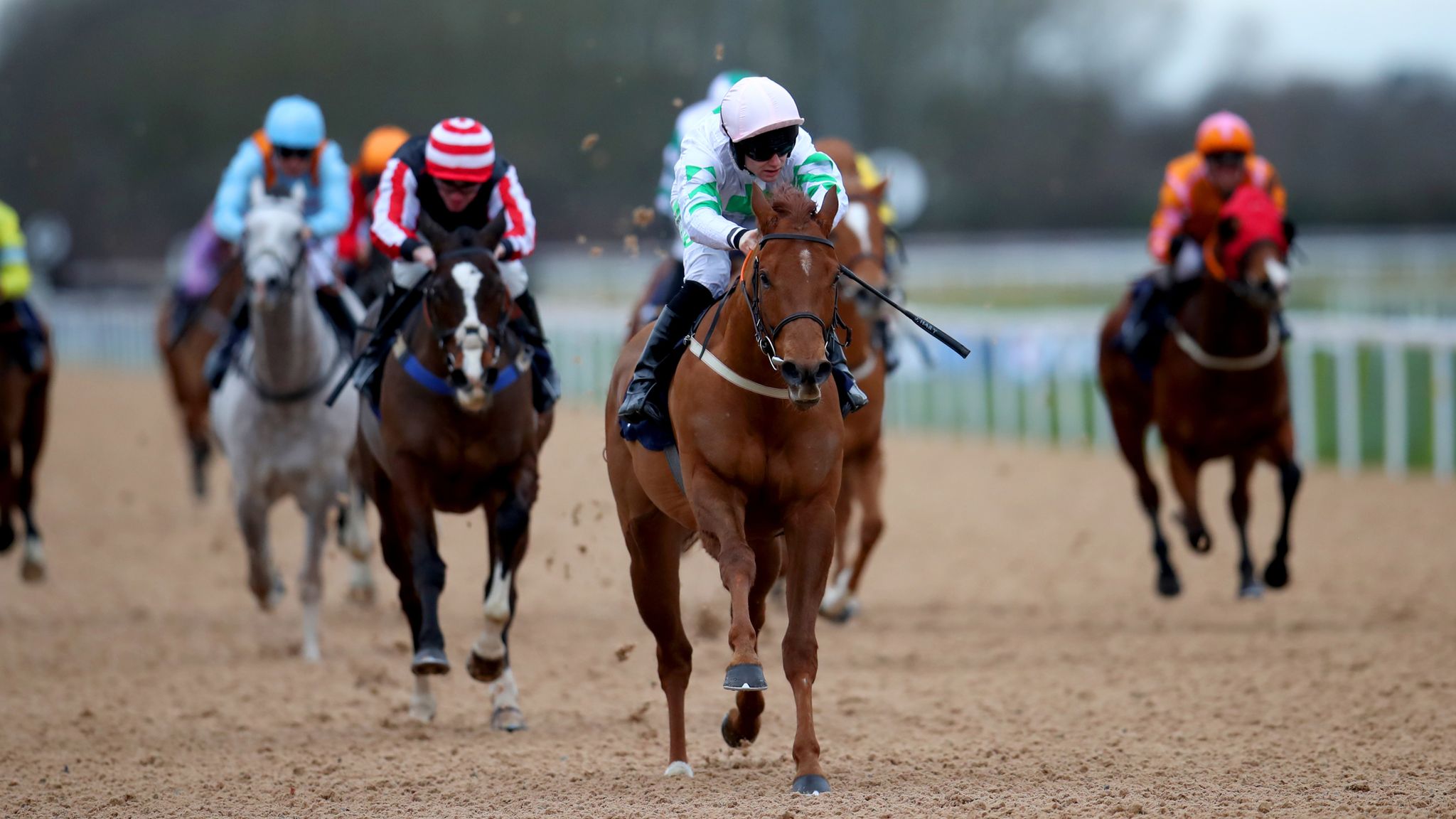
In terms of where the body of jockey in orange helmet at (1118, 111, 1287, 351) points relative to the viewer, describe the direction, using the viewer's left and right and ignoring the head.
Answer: facing the viewer

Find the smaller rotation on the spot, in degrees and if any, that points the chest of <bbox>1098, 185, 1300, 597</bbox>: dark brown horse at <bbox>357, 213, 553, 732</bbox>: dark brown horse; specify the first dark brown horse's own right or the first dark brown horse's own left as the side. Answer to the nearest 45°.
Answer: approximately 90° to the first dark brown horse's own right

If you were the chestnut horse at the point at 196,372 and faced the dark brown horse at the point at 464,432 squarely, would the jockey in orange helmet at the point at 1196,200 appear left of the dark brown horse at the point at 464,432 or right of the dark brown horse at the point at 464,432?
left

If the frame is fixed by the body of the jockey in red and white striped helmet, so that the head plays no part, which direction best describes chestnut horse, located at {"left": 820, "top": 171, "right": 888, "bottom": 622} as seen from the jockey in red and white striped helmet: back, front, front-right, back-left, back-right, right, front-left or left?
back-left

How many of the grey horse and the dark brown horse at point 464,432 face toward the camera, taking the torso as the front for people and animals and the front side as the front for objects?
2

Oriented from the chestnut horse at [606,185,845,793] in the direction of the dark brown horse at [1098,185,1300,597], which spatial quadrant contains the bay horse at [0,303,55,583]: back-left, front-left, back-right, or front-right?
front-left

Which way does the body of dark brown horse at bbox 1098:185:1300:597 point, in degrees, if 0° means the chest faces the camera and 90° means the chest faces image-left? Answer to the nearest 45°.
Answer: approximately 315°

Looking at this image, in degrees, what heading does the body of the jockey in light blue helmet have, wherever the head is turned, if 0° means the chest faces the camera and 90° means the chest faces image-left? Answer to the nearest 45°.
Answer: approximately 0°

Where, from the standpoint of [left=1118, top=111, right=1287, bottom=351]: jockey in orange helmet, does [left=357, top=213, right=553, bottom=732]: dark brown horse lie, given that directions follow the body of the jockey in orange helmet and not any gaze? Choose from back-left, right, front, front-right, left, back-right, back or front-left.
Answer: front-right

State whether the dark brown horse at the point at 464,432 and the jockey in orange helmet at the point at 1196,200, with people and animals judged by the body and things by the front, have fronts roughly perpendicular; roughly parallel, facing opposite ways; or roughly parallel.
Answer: roughly parallel

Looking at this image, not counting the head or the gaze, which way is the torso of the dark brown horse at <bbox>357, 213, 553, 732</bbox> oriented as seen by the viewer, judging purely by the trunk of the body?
toward the camera

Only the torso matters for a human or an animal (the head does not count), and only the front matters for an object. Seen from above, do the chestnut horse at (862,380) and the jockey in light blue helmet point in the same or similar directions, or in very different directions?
same or similar directions

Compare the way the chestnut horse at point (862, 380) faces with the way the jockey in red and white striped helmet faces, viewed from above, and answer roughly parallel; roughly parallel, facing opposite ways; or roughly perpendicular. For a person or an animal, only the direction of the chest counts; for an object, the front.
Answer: roughly parallel

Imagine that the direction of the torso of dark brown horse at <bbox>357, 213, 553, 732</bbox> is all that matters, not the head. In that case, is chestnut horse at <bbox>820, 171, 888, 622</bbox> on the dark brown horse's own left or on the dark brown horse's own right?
on the dark brown horse's own left

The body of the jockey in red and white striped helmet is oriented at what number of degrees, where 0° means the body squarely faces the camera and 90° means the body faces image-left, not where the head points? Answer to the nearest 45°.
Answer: approximately 0°
